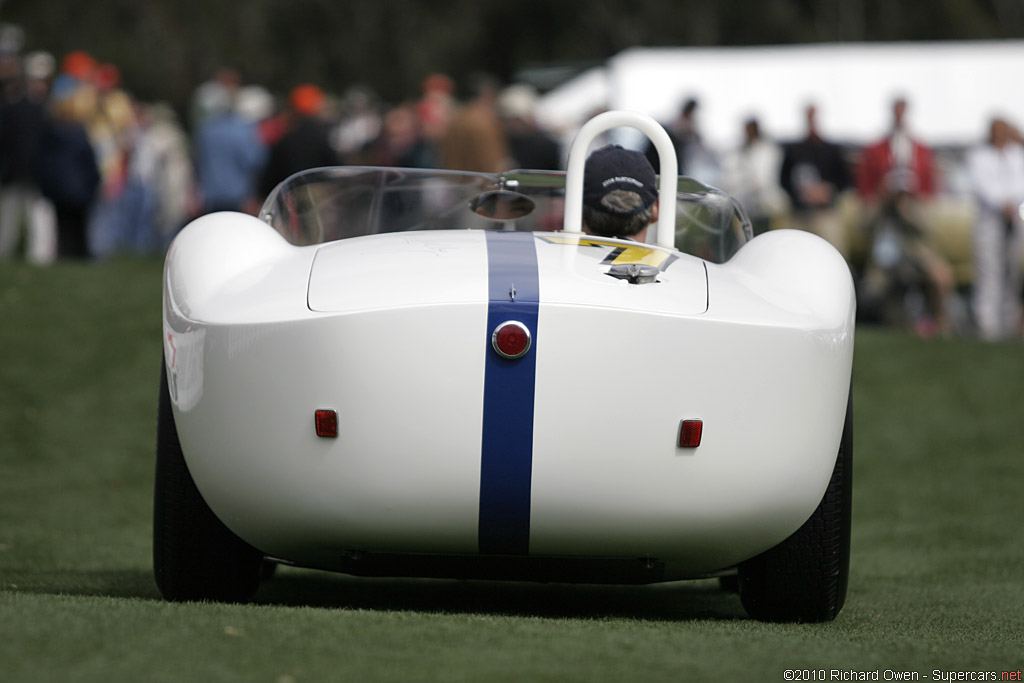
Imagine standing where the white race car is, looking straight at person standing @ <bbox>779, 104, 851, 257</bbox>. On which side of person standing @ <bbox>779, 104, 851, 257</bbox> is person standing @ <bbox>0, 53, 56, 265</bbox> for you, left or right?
left

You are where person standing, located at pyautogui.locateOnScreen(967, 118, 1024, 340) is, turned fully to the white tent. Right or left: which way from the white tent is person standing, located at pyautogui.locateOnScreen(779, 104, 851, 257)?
left

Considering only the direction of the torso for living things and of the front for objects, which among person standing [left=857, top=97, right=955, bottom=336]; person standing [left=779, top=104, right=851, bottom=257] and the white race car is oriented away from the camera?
the white race car

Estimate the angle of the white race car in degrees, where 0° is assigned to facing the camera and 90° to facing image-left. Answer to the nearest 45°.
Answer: approximately 180°

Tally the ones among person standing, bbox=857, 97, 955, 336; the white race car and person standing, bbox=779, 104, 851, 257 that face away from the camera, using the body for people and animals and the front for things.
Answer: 1

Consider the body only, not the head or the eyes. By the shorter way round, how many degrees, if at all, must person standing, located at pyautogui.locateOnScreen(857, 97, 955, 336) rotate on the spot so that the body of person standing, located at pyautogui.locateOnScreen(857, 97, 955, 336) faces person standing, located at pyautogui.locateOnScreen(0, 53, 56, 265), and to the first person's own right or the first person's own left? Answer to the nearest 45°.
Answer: approximately 90° to the first person's own right

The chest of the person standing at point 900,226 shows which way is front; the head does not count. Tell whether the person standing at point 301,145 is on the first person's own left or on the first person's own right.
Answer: on the first person's own right

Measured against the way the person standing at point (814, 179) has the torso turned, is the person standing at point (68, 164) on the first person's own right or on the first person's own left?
on the first person's own right

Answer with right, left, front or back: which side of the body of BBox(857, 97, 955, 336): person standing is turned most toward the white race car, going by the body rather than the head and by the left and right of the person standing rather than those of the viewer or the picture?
front

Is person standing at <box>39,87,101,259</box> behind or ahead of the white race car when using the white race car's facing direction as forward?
ahead

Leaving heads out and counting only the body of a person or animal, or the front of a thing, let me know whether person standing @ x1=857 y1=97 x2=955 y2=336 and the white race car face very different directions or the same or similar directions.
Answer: very different directions

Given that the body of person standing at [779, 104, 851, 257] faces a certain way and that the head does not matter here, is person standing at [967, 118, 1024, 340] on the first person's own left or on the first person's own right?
on the first person's own left

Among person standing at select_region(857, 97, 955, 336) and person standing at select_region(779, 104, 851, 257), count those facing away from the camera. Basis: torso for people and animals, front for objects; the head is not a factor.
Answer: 0
